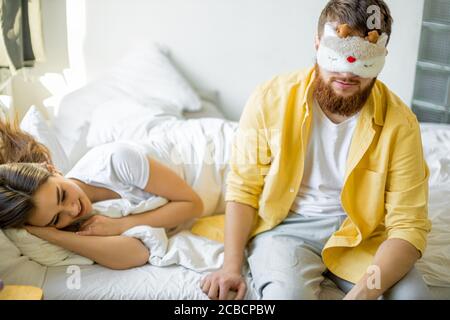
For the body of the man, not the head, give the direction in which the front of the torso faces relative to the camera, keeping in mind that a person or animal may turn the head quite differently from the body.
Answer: toward the camera

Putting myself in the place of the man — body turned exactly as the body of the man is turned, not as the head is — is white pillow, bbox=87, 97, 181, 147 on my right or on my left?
on my right

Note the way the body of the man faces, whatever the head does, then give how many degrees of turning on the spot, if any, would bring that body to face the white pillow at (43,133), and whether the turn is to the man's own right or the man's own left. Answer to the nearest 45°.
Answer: approximately 90° to the man's own right

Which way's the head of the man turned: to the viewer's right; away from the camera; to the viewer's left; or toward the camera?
toward the camera
